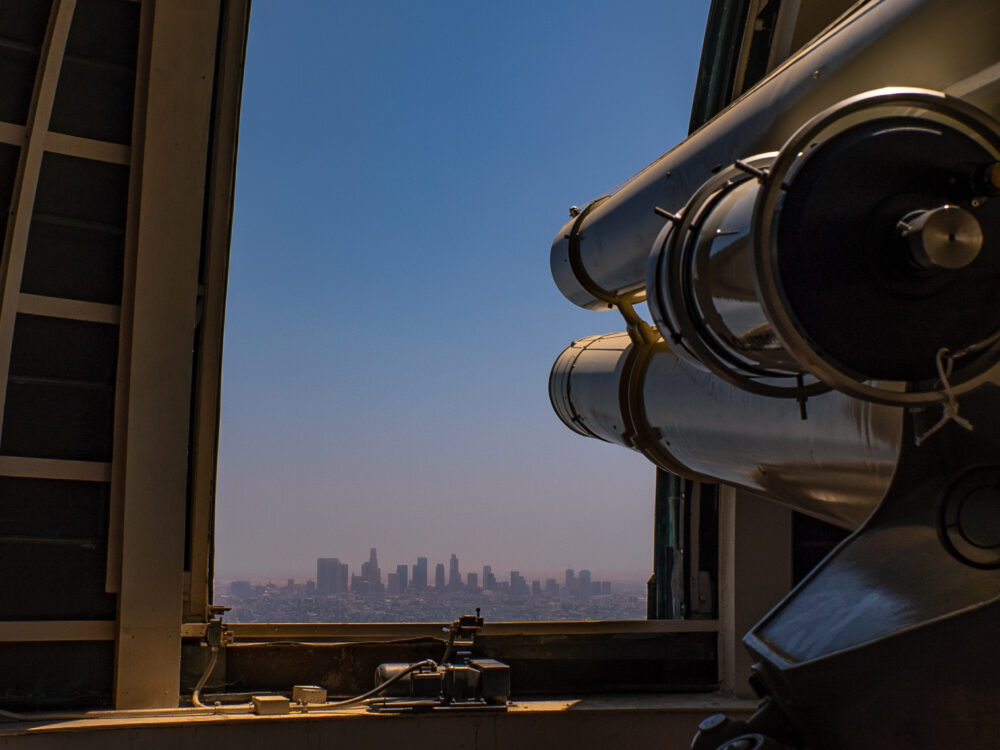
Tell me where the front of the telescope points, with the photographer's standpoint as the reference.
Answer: facing away from the viewer and to the left of the viewer
